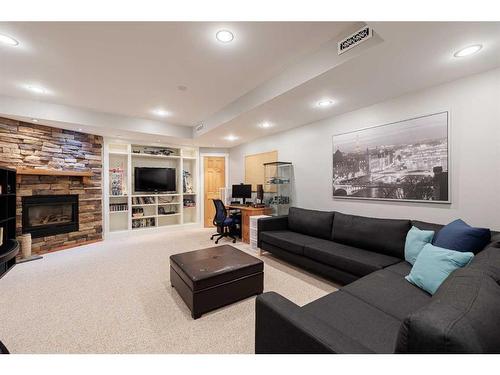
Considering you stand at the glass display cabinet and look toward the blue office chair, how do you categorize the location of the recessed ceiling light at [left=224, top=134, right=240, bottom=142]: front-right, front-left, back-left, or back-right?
front-right

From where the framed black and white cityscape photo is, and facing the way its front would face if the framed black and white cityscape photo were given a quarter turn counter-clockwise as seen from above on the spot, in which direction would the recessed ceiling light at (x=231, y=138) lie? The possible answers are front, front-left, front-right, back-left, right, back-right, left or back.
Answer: back-right

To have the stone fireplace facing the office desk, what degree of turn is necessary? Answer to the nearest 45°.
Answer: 0° — it already faces it

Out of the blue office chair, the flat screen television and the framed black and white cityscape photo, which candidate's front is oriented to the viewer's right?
the blue office chair

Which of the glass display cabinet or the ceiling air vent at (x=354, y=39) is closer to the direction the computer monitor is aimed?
the ceiling air vent

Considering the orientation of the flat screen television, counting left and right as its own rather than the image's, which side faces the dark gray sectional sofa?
front

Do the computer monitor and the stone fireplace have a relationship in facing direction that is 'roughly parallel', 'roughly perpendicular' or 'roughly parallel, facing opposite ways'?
roughly perpendicular

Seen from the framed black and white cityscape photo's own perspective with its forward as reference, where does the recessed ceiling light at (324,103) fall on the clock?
The recessed ceiling light is roughly at 1 o'clock from the framed black and white cityscape photo.

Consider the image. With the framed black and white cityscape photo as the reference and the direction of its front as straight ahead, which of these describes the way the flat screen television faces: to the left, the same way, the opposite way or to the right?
to the left

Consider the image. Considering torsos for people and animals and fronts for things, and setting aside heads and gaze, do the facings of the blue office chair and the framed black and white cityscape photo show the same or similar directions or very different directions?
very different directions

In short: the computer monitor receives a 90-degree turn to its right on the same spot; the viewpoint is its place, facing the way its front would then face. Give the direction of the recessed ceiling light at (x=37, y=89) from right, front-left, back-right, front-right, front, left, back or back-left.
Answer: front-left

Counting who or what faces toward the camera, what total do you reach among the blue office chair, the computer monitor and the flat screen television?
2

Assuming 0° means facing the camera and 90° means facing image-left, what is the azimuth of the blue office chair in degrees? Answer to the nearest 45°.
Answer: approximately 270°

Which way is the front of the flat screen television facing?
toward the camera
